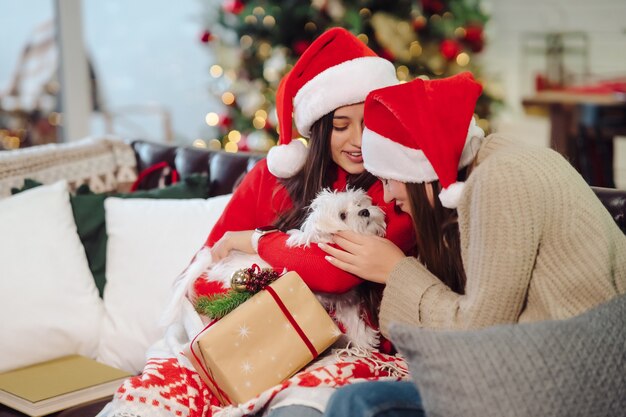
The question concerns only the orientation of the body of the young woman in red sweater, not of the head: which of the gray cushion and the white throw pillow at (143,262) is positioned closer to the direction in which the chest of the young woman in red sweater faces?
the gray cushion

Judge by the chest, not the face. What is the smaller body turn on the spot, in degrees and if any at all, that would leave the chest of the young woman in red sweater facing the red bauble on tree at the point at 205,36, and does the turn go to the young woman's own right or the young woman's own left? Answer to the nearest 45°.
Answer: approximately 135° to the young woman's own left

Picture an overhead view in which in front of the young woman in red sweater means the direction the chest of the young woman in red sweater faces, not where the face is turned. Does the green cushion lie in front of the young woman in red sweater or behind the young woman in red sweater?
behind

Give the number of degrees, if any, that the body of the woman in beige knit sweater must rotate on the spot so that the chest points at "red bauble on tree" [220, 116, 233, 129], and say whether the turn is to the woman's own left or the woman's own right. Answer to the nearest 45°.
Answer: approximately 45° to the woman's own right

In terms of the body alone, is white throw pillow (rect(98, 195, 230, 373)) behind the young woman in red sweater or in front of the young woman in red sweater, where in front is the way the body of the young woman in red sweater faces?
behind

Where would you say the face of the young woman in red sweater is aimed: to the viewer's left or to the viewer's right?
to the viewer's right

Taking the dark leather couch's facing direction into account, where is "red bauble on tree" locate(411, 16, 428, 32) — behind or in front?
behind

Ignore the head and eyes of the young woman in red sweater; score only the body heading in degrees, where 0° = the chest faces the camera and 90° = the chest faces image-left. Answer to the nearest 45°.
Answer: approximately 315°

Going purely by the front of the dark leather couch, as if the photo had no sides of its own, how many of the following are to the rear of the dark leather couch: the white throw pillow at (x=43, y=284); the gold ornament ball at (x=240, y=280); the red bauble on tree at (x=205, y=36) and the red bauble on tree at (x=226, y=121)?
2

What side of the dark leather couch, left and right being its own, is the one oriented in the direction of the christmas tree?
back

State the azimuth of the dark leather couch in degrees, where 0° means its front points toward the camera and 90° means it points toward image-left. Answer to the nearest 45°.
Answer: approximately 0°

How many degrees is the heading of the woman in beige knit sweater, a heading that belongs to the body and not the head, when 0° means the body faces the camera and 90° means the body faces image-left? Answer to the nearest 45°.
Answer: approximately 90°
